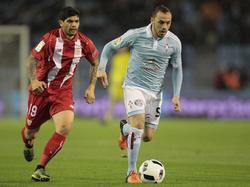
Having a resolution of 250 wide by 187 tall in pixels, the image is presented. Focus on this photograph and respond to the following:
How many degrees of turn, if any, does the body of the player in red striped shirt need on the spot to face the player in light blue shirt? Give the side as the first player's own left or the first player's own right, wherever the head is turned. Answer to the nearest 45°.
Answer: approximately 45° to the first player's own left

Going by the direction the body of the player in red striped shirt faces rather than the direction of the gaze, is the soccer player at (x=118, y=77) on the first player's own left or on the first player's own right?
on the first player's own left

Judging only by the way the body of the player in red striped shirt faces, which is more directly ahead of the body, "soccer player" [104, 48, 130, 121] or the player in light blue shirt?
the player in light blue shirt

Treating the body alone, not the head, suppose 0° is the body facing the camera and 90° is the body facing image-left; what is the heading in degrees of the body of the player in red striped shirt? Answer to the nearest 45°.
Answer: approximately 315°
